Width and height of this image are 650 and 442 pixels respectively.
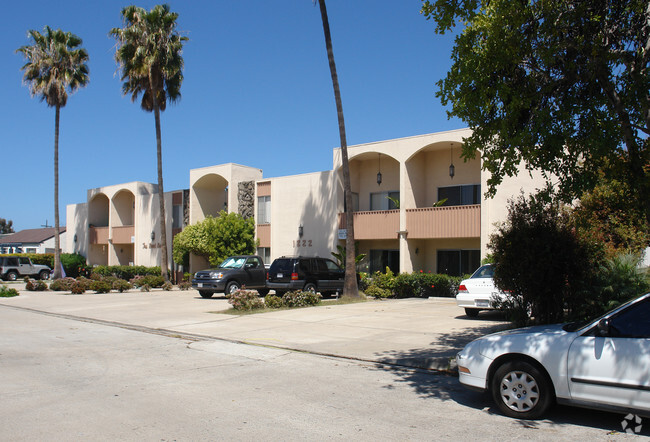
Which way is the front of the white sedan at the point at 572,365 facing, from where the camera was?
facing to the left of the viewer

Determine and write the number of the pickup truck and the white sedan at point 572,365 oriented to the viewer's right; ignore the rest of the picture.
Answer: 0

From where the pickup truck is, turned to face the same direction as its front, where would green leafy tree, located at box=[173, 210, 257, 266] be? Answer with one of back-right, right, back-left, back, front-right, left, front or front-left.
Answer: back-right

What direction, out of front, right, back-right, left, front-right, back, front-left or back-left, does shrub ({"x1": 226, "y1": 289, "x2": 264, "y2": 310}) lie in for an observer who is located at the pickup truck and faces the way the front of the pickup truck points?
front-left
